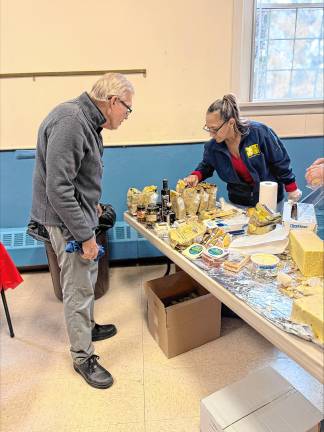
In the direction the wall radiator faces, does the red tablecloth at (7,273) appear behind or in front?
in front

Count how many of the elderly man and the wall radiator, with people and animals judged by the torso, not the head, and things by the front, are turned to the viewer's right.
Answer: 1

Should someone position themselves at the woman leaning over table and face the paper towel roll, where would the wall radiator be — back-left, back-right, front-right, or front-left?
back-right

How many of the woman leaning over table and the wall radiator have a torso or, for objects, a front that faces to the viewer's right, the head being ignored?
0

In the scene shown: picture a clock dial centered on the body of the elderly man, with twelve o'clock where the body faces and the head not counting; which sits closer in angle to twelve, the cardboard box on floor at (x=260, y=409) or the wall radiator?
the cardboard box on floor

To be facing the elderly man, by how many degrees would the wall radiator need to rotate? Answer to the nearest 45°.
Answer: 0° — it already faces them

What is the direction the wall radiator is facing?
toward the camera

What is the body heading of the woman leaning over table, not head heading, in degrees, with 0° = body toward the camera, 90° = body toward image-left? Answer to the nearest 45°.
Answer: approximately 45°

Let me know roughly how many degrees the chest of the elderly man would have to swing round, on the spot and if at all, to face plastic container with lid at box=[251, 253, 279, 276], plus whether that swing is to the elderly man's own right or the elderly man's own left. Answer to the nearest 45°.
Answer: approximately 45° to the elderly man's own right

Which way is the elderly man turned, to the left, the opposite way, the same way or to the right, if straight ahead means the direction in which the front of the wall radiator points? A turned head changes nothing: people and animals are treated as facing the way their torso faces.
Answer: to the left

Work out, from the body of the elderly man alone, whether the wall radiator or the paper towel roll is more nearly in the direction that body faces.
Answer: the paper towel roll

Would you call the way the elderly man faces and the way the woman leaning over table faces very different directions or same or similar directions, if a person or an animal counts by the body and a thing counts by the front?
very different directions

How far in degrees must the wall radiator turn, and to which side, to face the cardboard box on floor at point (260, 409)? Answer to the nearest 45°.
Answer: approximately 45° to its left

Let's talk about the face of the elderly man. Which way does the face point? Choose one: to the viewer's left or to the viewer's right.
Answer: to the viewer's right

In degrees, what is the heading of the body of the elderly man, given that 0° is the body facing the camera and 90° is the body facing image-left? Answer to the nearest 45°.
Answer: approximately 270°

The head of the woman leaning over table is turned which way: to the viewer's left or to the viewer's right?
to the viewer's left

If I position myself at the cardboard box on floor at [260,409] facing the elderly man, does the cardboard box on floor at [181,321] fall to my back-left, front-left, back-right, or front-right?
front-right
